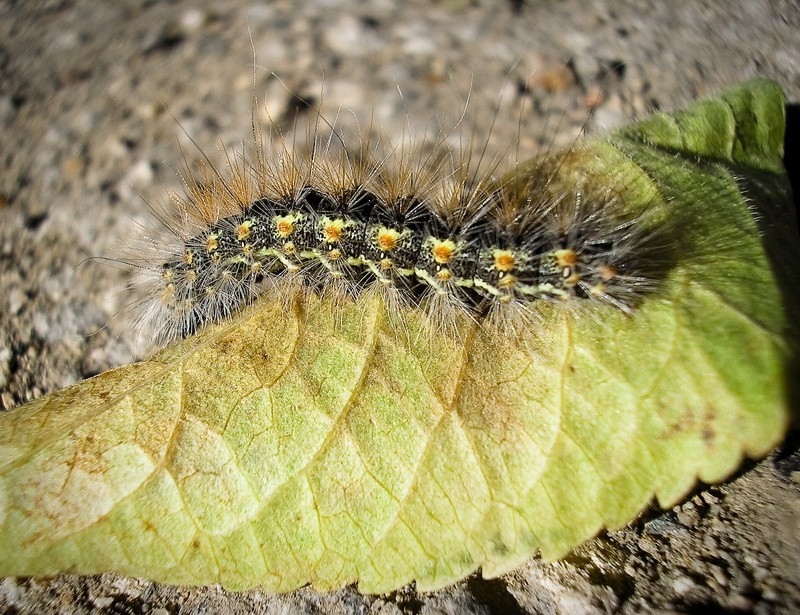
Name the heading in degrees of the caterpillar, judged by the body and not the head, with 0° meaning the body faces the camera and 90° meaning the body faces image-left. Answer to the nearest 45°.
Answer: approximately 90°
